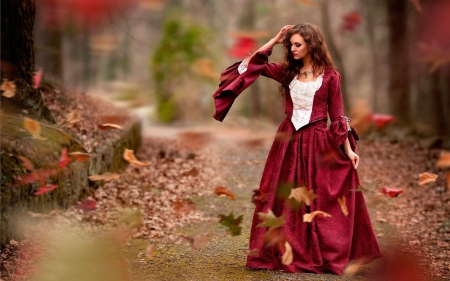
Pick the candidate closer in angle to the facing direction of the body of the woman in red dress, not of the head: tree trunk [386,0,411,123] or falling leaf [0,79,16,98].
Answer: the falling leaf

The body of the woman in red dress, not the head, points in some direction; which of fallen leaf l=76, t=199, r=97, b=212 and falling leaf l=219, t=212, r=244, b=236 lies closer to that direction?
the falling leaf

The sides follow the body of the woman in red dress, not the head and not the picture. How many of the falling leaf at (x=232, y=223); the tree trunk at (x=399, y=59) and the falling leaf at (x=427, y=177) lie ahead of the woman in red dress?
1

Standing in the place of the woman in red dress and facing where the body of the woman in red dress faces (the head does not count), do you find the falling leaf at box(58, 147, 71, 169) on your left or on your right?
on your right

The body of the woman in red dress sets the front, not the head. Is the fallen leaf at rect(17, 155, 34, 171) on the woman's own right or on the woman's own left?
on the woman's own right

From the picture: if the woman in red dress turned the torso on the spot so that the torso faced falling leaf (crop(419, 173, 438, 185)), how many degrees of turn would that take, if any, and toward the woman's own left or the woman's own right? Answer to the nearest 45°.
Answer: approximately 135° to the woman's own left

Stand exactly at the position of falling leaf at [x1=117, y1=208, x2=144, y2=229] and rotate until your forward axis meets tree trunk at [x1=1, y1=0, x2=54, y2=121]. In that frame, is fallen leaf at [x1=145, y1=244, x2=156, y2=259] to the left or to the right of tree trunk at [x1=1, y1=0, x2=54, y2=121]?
right

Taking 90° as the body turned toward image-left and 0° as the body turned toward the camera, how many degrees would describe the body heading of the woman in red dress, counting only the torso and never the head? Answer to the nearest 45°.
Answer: approximately 45°

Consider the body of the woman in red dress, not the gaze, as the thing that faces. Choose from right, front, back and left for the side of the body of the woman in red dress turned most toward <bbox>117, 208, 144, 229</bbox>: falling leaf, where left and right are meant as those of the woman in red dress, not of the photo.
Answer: right

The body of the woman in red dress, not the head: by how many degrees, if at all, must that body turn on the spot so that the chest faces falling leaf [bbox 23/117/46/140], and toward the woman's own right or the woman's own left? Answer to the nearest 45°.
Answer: approximately 45° to the woman's own right
